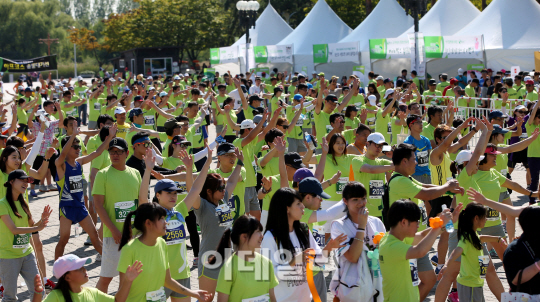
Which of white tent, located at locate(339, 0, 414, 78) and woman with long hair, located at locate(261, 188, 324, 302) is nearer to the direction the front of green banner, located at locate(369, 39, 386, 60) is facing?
the woman with long hair

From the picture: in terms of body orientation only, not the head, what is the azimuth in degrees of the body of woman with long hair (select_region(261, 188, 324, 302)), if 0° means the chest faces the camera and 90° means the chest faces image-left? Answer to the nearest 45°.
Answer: approximately 315°

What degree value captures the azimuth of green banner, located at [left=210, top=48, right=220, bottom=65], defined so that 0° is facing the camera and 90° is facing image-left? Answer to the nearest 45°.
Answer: approximately 0°

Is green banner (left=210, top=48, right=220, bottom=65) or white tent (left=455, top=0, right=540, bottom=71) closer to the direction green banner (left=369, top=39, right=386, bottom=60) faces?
the white tent

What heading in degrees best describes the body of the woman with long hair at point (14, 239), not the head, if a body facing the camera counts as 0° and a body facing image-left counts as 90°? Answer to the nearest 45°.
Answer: approximately 315°

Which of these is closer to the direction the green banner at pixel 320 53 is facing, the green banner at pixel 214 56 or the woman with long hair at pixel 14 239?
the woman with long hair

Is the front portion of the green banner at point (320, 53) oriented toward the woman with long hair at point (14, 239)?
yes

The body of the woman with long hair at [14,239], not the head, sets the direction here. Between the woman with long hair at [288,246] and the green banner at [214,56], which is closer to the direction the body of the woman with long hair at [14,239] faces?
the woman with long hair
